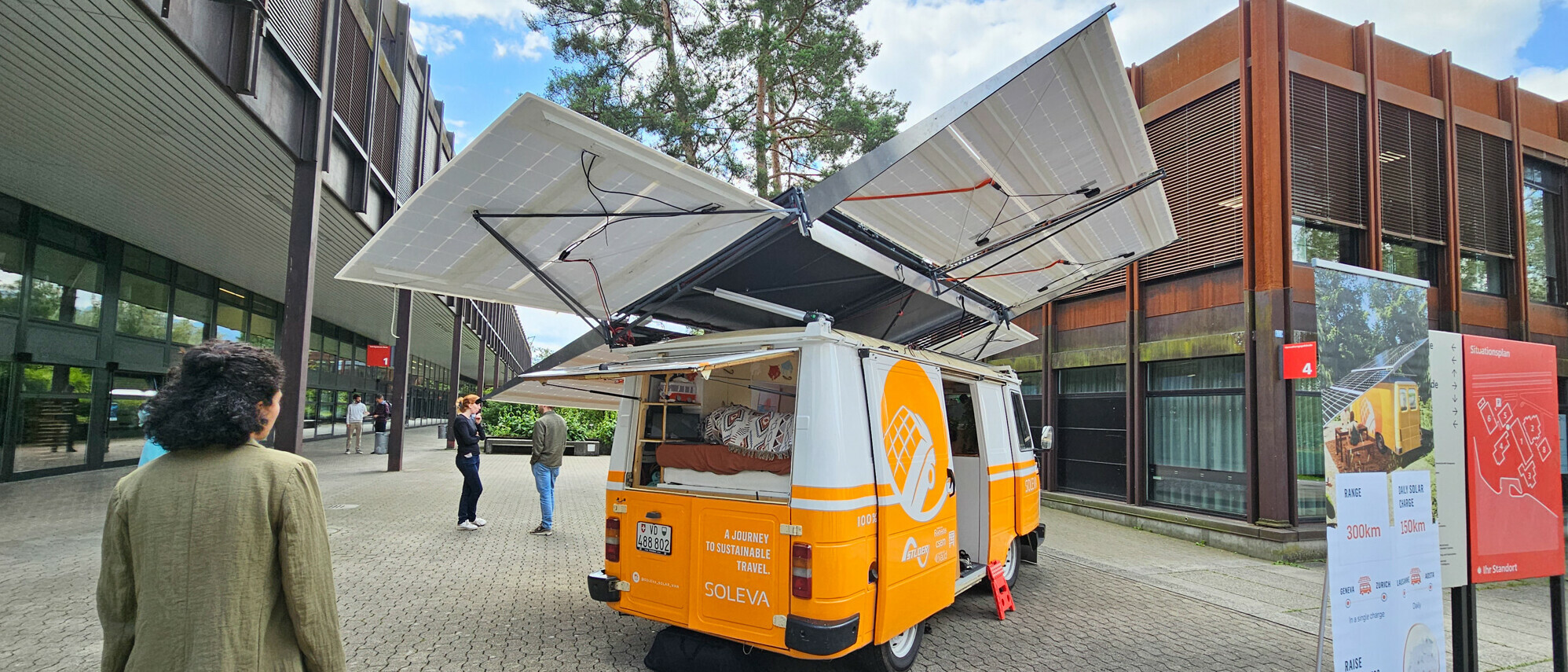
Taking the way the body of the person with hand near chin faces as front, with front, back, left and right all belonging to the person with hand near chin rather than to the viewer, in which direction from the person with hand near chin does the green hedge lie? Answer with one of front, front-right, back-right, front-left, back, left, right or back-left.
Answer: left

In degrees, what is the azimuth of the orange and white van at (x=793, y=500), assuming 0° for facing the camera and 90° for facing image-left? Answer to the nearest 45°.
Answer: approximately 225°

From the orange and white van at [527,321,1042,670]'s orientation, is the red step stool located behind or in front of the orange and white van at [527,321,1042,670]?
in front

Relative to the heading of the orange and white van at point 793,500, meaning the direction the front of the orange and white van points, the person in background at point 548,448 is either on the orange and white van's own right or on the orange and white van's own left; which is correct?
on the orange and white van's own left

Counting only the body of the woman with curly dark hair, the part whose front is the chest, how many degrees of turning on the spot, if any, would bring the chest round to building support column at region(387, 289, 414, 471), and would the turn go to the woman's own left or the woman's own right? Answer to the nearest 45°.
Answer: approximately 45° to the woman's own left

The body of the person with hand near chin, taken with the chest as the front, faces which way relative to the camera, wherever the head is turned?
to the viewer's right

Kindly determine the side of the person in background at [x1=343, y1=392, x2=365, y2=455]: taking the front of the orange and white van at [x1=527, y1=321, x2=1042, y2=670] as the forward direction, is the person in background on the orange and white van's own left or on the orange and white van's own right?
on the orange and white van's own left

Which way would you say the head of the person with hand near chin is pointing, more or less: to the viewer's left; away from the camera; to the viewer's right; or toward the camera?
to the viewer's right

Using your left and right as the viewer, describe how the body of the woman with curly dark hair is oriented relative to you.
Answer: facing away from the viewer and to the right of the viewer

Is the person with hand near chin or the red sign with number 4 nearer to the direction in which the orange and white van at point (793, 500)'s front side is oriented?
the red sign with number 4

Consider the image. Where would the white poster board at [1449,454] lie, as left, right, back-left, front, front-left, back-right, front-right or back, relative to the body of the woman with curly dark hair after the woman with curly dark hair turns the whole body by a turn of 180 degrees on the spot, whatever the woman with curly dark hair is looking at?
back-left
